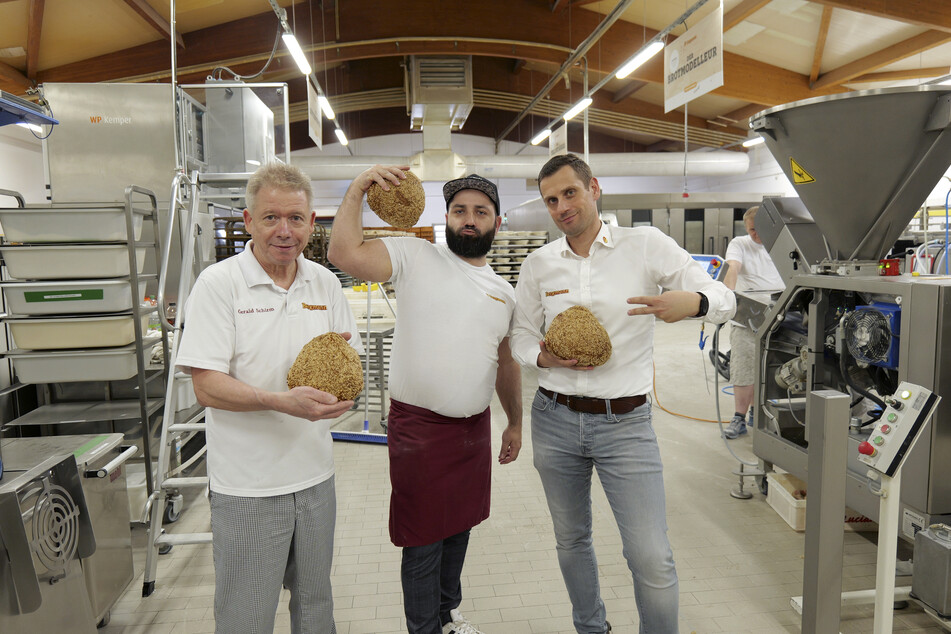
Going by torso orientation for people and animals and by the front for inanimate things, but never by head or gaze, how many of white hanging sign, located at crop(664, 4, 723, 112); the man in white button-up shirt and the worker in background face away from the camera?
0

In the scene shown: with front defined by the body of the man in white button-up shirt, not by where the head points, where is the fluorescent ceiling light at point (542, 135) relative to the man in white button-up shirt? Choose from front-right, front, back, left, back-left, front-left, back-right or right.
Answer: back

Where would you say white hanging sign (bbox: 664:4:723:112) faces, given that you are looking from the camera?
facing the viewer and to the left of the viewer

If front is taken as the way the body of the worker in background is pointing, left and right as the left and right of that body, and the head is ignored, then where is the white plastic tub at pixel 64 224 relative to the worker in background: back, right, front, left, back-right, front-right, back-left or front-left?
front

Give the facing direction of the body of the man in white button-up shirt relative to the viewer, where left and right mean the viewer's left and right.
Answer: facing the viewer

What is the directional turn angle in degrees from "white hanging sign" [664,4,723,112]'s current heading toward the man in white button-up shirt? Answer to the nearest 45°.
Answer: approximately 45° to its left

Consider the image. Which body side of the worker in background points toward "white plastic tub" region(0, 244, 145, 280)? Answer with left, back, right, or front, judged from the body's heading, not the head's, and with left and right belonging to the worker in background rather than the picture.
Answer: right

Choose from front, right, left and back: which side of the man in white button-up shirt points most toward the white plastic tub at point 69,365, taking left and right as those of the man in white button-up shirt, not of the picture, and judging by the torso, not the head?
right

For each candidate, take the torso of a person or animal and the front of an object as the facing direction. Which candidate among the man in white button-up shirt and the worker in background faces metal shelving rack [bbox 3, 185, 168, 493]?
the worker in background

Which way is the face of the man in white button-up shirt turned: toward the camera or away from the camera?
toward the camera

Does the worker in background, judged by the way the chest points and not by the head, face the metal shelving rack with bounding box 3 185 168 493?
yes

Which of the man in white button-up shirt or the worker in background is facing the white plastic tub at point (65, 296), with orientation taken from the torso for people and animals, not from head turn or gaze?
the worker in background

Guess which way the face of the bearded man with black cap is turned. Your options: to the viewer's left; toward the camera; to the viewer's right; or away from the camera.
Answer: toward the camera

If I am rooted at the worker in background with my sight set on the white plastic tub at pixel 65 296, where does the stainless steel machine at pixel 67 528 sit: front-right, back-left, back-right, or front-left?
front-left

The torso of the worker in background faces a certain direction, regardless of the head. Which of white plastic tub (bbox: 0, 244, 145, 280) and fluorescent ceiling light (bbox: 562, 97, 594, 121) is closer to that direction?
the white plastic tub

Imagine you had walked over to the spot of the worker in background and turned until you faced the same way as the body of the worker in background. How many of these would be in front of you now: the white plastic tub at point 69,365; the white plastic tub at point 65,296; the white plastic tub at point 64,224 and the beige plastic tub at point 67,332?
4

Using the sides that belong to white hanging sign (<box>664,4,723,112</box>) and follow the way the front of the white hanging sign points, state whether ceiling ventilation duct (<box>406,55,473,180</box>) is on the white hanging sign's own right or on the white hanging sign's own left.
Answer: on the white hanging sign's own right

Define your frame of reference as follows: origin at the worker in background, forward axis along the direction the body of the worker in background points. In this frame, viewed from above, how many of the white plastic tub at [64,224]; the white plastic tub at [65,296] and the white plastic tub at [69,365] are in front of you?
3
